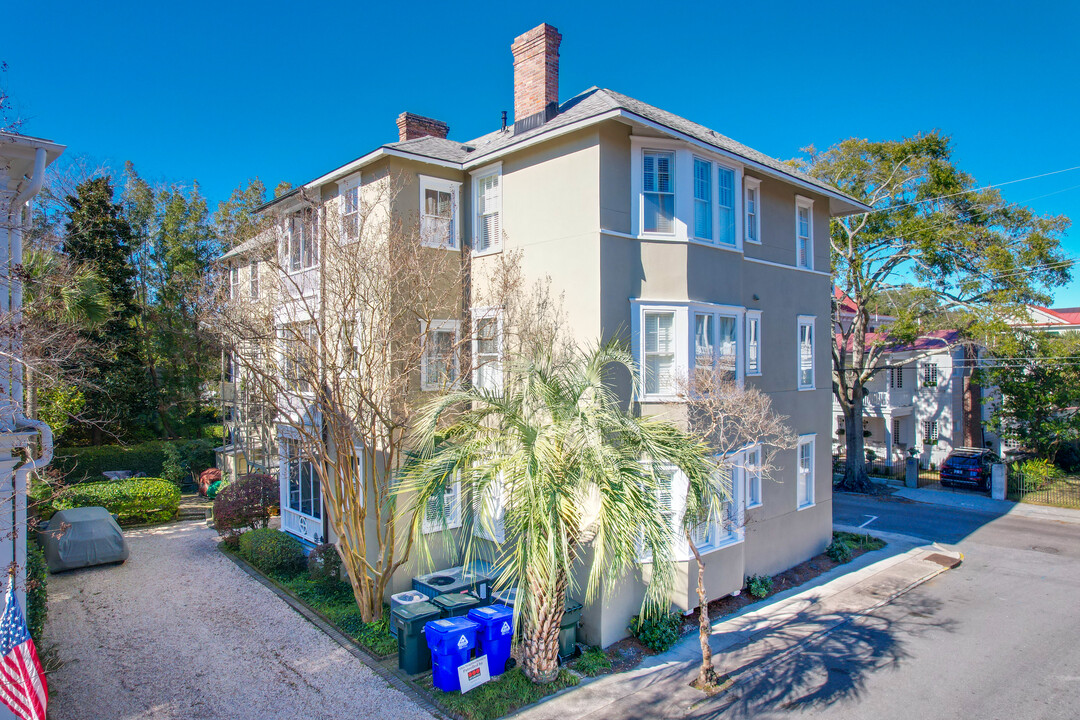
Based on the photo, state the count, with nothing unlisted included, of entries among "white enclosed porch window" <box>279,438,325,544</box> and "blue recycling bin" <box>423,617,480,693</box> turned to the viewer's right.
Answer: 0

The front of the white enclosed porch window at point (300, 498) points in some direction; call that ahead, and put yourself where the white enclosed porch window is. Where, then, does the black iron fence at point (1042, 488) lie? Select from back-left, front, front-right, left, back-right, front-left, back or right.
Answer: back-left

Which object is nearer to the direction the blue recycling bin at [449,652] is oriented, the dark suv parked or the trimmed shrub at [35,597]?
the trimmed shrub

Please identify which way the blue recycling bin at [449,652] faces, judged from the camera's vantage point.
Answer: facing the viewer and to the left of the viewer

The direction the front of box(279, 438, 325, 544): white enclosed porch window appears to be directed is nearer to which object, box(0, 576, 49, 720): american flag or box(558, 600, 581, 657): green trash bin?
the american flag

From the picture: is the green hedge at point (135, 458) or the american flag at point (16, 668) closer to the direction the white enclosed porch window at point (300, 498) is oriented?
the american flag

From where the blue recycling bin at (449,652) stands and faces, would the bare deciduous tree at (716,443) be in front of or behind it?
behind

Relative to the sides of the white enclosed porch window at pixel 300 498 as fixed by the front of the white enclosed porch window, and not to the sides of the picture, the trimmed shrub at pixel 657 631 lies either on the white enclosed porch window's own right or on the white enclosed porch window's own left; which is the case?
on the white enclosed porch window's own left

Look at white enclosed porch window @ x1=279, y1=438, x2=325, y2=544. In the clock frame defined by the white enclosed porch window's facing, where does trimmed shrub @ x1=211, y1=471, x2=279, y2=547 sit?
The trimmed shrub is roughly at 3 o'clock from the white enclosed porch window.

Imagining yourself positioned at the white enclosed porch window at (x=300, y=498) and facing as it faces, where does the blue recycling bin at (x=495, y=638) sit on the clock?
The blue recycling bin is roughly at 10 o'clock from the white enclosed porch window.

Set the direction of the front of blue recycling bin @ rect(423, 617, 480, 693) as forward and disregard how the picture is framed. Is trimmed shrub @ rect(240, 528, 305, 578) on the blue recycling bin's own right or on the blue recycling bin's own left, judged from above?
on the blue recycling bin's own right

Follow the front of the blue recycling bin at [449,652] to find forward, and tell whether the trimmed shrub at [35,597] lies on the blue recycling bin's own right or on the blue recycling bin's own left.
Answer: on the blue recycling bin's own right

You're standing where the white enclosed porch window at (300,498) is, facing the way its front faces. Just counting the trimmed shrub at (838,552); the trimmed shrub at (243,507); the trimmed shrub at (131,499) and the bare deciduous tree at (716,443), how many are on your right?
2
